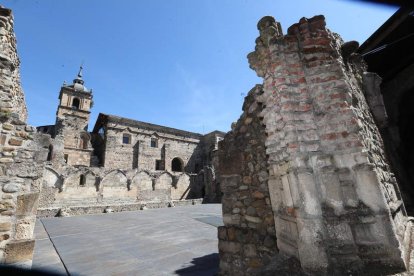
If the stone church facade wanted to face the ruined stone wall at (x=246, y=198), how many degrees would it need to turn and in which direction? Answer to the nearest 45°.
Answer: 0° — it already faces it

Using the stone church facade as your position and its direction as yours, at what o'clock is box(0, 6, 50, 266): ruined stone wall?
The ruined stone wall is roughly at 12 o'clock from the stone church facade.

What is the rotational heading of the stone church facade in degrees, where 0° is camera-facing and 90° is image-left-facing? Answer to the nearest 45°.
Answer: approximately 0°

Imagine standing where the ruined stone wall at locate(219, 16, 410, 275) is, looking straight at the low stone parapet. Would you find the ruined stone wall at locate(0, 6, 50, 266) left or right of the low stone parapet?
left

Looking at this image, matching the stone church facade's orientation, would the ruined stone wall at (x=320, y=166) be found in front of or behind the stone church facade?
in front
